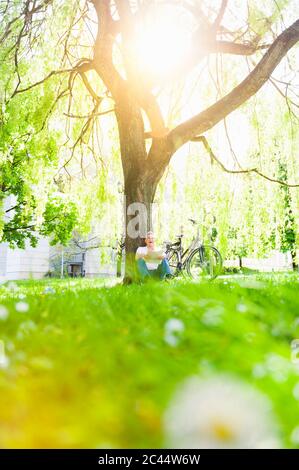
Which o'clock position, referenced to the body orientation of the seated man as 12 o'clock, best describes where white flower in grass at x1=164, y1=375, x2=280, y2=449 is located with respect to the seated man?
The white flower in grass is roughly at 12 o'clock from the seated man.

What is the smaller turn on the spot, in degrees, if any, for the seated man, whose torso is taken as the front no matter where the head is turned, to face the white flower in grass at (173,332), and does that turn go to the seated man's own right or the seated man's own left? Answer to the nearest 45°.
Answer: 0° — they already face it

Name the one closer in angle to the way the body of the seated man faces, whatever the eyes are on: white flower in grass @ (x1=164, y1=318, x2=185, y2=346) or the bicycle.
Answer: the white flower in grass

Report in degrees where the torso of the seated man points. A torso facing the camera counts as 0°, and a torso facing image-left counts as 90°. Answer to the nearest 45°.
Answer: approximately 0°
